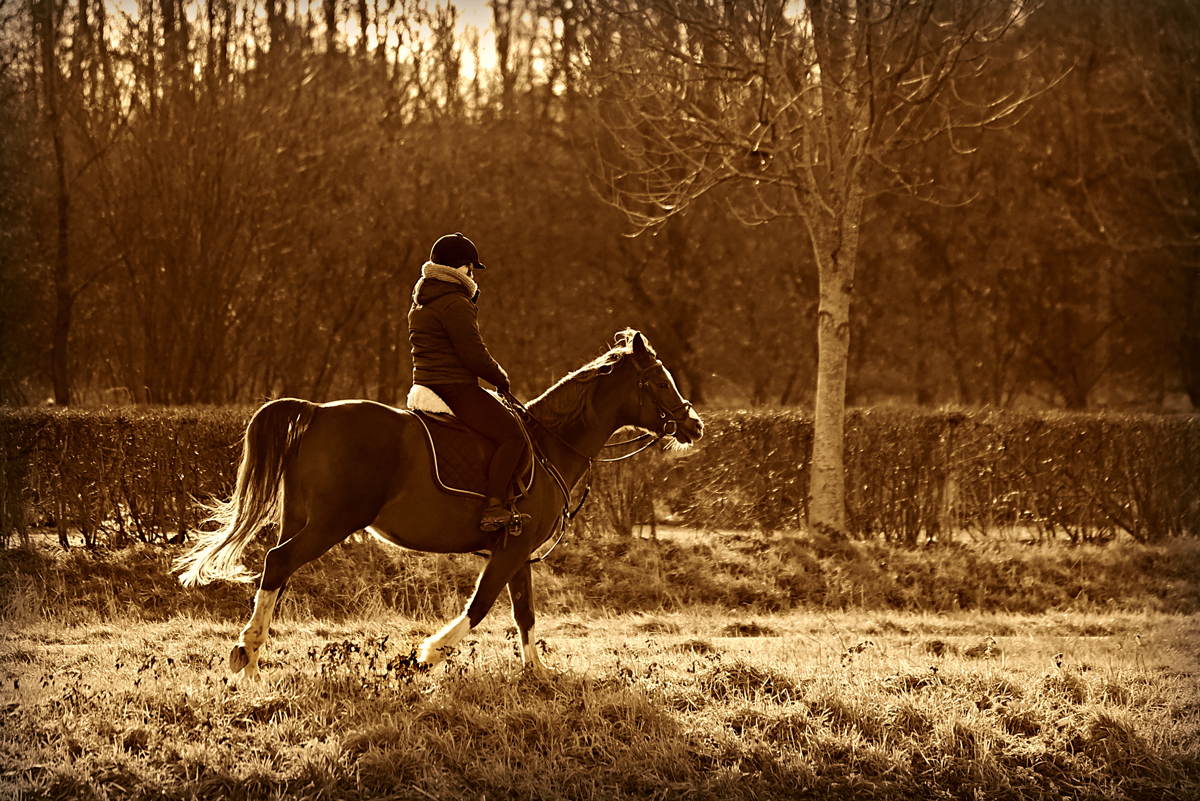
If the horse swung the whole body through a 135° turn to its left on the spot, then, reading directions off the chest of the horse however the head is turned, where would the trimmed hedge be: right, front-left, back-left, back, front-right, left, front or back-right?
right

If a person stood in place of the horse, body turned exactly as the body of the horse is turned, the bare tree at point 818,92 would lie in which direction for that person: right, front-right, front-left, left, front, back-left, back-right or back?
front-left

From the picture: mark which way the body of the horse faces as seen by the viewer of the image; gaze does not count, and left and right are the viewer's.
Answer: facing to the right of the viewer
